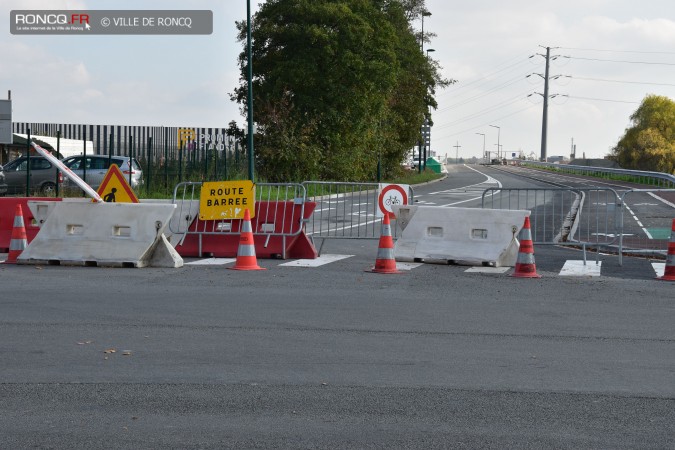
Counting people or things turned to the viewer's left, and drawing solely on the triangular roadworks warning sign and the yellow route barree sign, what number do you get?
0

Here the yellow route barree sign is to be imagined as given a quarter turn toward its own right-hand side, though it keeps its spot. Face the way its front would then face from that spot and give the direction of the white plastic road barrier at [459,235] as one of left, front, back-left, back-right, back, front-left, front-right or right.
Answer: back

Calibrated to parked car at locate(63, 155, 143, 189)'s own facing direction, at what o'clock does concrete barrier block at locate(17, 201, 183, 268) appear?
The concrete barrier block is roughly at 9 o'clock from the parked car.

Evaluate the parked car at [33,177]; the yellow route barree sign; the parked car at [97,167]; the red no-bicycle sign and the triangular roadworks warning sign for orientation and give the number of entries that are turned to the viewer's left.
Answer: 2

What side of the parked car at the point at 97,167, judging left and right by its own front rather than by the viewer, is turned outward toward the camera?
left

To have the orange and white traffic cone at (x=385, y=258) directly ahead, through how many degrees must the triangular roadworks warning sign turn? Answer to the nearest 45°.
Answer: approximately 45° to its left

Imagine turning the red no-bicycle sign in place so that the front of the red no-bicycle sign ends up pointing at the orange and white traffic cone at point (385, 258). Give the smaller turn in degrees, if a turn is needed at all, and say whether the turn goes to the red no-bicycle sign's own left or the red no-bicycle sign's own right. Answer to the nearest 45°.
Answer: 0° — it already faces it

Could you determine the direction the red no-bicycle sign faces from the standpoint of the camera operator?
facing the viewer

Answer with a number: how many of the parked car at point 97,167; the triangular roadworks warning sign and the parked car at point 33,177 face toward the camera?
1

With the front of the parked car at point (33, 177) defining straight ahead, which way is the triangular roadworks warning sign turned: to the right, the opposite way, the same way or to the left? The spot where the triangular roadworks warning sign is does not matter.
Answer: to the left

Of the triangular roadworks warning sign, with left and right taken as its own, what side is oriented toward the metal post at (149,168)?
back

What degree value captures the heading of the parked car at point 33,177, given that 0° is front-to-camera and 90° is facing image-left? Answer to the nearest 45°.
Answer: approximately 90°

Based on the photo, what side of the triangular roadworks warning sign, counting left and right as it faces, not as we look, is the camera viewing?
front
